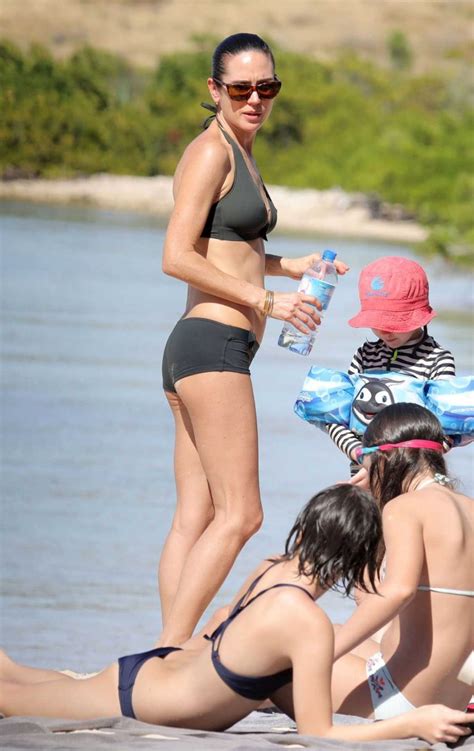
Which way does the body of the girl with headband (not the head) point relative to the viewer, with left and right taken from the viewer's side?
facing away from the viewer and to the left of the viewer
